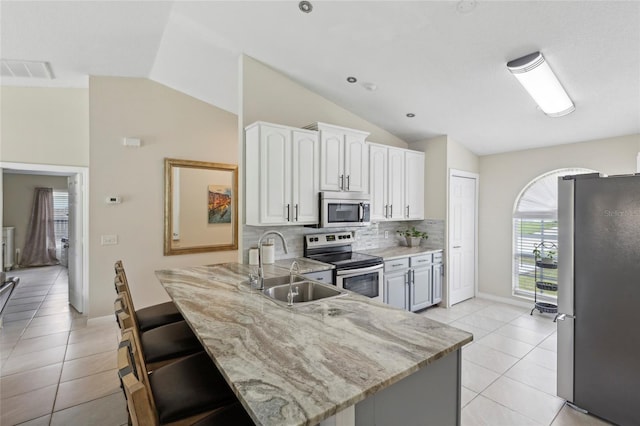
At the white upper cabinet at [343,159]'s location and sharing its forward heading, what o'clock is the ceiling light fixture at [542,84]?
The ceiling light fixture is roughly at 11 o'clock from the white upper cabinet.

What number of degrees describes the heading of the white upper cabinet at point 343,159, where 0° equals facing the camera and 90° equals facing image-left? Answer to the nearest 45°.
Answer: approximately 315°

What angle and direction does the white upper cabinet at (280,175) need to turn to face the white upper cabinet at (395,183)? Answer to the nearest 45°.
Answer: approximately 90° to its left

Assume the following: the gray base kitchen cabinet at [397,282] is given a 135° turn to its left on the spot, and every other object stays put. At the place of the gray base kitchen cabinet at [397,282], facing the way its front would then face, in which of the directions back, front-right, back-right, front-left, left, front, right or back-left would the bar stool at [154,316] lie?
back-left

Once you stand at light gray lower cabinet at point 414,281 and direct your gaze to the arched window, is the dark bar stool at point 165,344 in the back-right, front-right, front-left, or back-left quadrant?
back-right

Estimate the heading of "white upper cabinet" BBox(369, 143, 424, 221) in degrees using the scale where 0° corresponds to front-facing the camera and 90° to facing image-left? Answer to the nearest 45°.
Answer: approximately 315°

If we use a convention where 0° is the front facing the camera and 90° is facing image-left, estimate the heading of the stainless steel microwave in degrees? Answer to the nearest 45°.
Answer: approximately 315°

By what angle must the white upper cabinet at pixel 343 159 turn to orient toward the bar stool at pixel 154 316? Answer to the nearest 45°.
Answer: approximately 90° to its right

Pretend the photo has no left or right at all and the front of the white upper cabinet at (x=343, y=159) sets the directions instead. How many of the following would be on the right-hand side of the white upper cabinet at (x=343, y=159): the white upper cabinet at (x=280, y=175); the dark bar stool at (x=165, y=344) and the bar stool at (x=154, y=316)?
3
